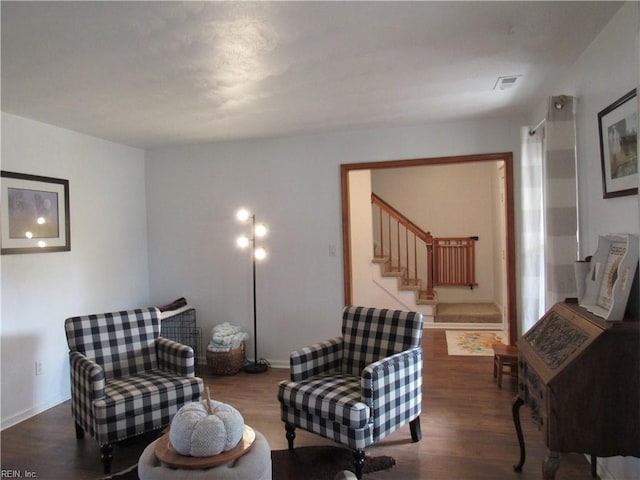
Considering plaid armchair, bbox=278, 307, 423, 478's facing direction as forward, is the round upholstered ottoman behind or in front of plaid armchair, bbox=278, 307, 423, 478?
in front

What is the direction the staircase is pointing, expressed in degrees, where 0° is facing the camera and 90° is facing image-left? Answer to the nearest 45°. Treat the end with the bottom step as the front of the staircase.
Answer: approximately 270°

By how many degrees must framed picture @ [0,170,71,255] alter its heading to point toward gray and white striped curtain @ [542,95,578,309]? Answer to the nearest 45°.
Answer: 0° — it already faces it

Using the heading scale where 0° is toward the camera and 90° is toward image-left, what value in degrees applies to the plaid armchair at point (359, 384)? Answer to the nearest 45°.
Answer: approximately 45°

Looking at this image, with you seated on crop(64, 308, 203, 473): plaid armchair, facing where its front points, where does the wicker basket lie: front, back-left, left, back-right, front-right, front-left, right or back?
left

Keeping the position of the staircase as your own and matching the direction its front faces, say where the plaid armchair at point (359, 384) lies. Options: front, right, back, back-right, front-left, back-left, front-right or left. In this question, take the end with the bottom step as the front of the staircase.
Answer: right

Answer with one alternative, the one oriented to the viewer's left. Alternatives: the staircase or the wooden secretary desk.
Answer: the wooden secretary desk

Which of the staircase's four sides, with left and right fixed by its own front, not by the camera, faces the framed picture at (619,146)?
right

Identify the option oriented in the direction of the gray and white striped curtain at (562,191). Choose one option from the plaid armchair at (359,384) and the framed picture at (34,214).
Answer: the framed picture

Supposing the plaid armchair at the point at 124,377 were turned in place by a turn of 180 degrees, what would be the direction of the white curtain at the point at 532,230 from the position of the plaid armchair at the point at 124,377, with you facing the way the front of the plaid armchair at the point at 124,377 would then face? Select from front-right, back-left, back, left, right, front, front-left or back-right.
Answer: back-right

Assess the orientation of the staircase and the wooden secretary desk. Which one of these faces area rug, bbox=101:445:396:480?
the wooden secretary desk

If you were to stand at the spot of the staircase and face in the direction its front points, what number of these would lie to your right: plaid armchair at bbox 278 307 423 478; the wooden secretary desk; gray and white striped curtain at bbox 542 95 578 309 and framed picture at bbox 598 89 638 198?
4

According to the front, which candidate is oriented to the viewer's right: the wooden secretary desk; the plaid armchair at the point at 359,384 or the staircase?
the staircase

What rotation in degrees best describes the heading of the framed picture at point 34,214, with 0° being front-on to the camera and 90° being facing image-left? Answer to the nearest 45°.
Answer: approximately 315°

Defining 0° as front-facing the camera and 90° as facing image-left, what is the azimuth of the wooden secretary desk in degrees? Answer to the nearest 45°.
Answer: approximately 90°

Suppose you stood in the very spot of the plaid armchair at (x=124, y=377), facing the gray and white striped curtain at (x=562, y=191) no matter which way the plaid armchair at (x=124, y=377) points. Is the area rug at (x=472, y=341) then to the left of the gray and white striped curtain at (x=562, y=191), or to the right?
left
